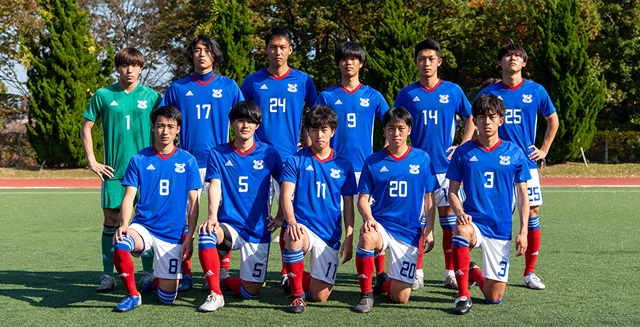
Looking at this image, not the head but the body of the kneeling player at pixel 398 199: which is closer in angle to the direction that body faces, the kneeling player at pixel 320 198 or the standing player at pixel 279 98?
the kneeling player

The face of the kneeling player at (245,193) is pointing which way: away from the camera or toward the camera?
toward the camera

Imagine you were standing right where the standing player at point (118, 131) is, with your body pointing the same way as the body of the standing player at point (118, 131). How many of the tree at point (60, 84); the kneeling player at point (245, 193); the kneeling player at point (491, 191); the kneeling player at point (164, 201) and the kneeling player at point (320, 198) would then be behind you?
1

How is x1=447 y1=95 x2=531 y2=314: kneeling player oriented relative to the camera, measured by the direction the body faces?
toward the camera

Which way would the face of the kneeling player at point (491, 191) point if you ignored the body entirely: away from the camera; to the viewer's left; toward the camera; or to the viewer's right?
toward the camera

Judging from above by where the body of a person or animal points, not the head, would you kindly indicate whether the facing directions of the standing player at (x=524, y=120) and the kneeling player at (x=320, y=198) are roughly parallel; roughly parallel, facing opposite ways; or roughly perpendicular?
roughly parallel

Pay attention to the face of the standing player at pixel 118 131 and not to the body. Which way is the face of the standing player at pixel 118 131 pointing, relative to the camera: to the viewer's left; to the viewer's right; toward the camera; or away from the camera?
toward the camera

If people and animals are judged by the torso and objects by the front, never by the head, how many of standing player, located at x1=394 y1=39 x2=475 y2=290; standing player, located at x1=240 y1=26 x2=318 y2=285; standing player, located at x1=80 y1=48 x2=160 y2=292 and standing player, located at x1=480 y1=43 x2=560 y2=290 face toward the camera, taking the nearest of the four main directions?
4

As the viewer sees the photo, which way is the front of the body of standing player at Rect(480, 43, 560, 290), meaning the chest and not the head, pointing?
toward the camera

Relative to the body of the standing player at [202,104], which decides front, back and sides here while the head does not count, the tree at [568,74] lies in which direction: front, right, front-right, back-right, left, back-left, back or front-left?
back-left

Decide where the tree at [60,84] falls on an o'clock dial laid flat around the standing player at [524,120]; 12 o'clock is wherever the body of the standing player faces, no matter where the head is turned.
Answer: The tree is roughly at 4 o'clock from the standing player.

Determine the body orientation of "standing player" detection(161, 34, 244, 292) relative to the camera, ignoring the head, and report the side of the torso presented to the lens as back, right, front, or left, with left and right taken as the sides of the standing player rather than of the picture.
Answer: front

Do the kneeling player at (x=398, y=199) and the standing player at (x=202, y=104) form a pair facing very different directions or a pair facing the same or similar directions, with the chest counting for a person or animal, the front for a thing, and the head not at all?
same or similar directions

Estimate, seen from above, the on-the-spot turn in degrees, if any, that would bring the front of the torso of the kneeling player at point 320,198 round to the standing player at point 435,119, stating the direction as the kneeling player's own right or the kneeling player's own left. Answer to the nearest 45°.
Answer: approximately 135° to the kneeling player's own left

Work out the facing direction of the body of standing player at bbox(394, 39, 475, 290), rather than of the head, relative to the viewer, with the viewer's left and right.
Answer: facing the viewer

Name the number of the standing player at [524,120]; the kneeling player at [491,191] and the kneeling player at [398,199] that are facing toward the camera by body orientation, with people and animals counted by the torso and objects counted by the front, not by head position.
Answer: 3
